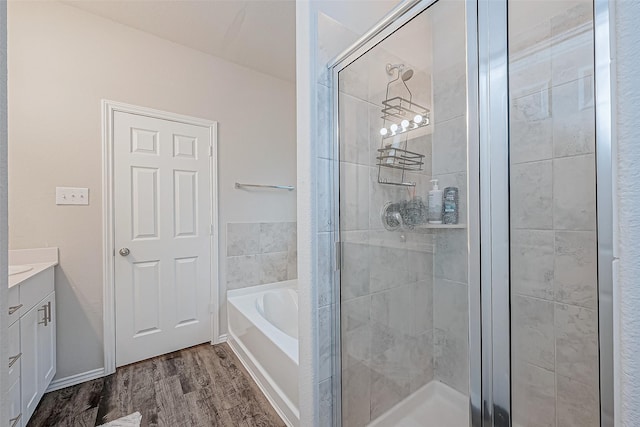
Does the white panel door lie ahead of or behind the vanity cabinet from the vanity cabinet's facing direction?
ahead

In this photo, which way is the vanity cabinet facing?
to the viewer's right

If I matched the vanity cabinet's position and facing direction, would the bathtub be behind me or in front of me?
in front

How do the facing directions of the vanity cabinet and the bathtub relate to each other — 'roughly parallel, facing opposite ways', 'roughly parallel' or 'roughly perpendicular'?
roughly parallel, facing opposite ways

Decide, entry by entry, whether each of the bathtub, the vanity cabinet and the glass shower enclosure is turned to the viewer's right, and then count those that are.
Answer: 1

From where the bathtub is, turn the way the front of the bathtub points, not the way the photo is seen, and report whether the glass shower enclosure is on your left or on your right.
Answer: on your left

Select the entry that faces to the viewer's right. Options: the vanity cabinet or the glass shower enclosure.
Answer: the vanity cabinet

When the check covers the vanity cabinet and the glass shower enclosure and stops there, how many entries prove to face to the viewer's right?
1

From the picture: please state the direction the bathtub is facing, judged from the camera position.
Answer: facing the viewer and to the left of the viewer

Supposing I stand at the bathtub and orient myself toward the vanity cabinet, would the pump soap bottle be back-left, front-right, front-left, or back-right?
back-left

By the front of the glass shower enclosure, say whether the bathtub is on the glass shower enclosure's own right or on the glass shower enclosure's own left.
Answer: on the glass shower enclosure's own right
